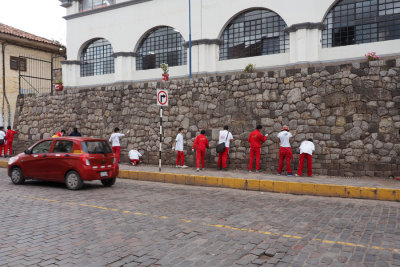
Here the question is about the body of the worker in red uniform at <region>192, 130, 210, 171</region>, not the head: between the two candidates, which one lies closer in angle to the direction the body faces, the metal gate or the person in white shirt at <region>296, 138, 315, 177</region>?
the metal gate

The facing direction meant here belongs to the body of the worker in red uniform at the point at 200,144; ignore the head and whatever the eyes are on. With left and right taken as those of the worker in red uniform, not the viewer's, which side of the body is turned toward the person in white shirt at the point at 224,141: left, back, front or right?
right

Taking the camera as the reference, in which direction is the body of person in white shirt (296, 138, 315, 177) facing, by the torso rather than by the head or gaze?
away from the camera

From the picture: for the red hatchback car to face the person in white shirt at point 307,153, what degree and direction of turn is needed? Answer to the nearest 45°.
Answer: approximately 135° to its right

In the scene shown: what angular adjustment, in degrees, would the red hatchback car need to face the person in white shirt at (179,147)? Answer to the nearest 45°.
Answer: approximately 90° to its right

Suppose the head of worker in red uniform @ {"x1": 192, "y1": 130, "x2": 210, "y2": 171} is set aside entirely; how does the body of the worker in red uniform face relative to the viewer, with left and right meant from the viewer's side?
facing away from the viewer

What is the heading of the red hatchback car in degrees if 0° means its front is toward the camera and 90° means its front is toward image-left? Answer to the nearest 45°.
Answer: approximately 135°

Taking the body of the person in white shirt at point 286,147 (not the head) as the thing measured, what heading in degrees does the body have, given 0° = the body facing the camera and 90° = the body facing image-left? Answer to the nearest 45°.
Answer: approximately 180°

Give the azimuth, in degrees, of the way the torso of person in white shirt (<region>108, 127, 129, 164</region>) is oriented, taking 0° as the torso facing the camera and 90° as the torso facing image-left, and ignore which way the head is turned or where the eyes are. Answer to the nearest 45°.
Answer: approximately 225°

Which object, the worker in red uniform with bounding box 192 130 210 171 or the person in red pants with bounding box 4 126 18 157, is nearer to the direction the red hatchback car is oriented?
the person in red pants

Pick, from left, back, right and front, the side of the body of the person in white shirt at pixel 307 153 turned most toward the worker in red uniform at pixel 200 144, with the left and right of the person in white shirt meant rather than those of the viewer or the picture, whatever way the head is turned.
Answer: left

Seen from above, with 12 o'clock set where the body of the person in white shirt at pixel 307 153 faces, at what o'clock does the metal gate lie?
The metal gate is roughly at 10 o'clock from the person in white shirt.
